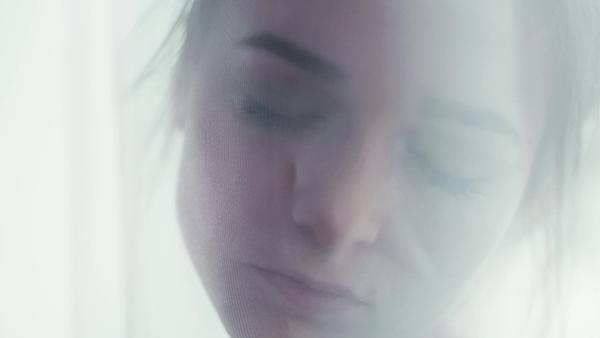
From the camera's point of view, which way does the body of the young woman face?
toward the camera
